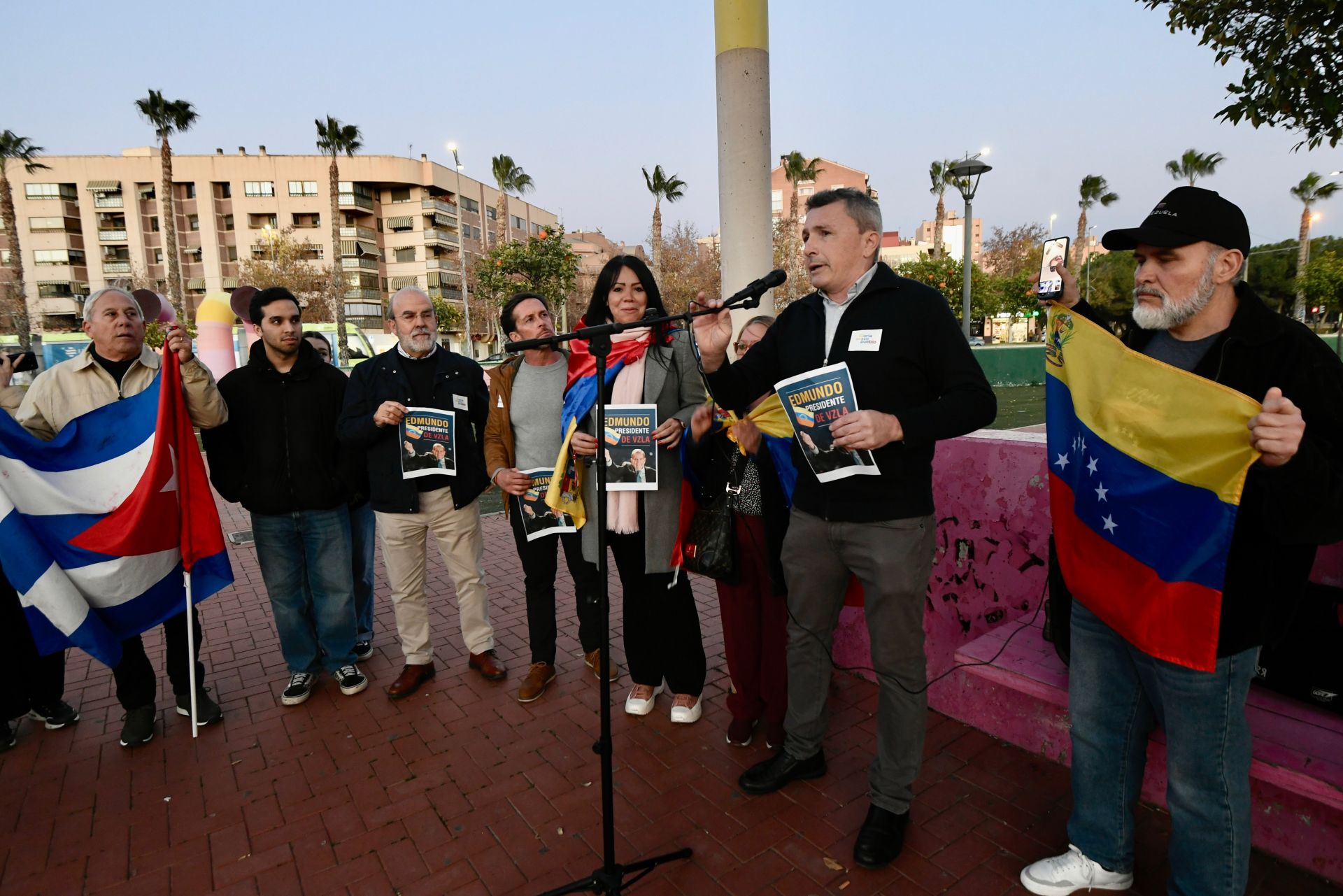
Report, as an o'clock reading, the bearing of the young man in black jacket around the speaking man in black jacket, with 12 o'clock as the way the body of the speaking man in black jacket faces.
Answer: The young man in black jacket is roughly at 2 o'clock from the speaking man in black jacket.

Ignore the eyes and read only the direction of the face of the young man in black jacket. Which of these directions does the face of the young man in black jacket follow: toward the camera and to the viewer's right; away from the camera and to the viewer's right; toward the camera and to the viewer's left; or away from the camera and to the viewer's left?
toward the camera and to the viewer's right

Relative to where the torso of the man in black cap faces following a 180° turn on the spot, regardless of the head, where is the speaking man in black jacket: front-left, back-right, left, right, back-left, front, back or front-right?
back-left

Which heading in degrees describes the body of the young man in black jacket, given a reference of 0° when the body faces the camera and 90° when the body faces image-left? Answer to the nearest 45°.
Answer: approximately 0°

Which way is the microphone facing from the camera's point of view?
to the viewer's right

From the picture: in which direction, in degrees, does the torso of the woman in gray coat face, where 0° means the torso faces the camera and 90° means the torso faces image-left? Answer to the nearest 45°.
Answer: approximately 0°

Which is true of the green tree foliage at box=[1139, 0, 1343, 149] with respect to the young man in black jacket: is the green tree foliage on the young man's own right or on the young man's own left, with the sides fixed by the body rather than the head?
on the young man's own left

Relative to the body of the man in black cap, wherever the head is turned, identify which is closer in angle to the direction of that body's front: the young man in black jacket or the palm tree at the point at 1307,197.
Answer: the young man in black jacket

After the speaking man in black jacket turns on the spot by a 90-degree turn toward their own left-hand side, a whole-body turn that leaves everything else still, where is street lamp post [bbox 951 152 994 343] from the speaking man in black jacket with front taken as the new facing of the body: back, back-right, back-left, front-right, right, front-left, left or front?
back-left

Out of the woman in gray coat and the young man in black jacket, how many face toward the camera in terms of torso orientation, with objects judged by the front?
2

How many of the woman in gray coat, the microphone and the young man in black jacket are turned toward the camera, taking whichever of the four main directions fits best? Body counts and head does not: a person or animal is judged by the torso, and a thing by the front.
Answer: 2

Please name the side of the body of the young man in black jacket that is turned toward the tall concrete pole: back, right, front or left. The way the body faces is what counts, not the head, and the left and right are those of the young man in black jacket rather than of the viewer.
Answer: left
